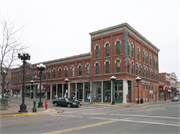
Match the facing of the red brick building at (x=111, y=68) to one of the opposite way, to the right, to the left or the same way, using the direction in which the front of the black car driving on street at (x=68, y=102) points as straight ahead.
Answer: to the right

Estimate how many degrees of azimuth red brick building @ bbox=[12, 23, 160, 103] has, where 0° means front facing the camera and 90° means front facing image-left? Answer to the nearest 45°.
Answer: approximately 45°

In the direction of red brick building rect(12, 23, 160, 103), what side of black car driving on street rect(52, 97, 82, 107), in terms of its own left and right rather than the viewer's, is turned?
left

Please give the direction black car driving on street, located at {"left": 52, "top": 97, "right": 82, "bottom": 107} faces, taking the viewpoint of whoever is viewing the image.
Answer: facing the viewer and to the right of the viewer

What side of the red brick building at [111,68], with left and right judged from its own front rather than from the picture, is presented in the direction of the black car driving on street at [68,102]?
front

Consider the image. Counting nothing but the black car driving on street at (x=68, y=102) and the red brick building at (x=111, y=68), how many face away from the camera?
0
